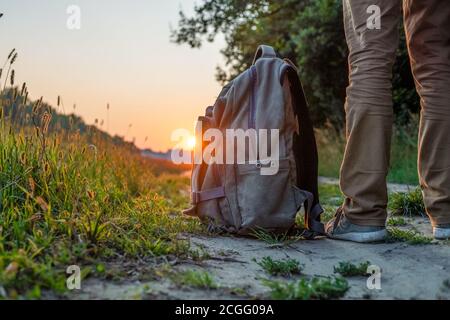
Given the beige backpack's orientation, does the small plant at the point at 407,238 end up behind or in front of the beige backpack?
behind

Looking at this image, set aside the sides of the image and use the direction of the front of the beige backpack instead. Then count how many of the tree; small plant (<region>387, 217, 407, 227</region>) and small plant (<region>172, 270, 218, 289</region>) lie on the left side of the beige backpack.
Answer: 1

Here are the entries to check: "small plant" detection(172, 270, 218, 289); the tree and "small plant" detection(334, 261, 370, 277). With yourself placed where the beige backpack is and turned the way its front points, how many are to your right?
1

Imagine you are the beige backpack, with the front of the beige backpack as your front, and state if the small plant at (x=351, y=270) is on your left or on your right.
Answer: on your left

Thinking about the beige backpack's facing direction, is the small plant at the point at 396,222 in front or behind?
behind
